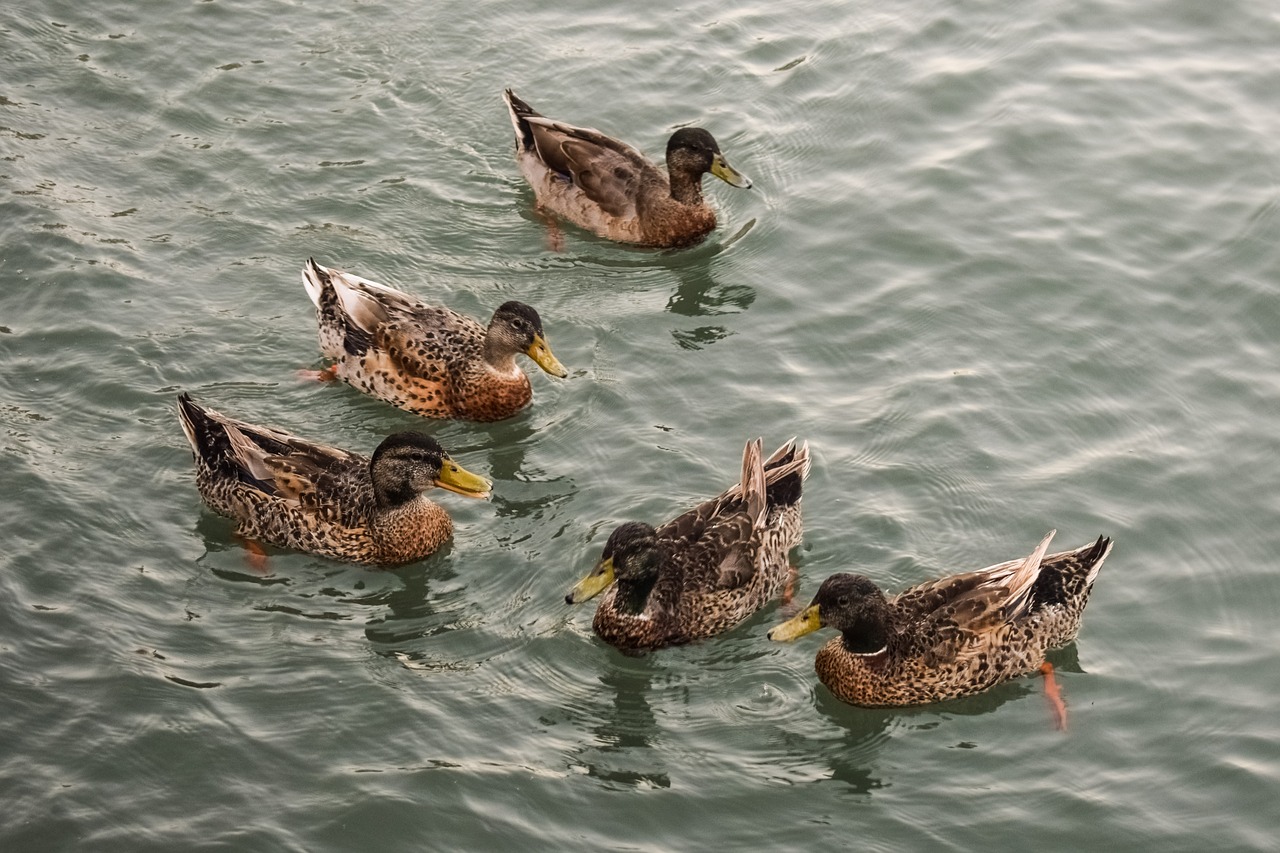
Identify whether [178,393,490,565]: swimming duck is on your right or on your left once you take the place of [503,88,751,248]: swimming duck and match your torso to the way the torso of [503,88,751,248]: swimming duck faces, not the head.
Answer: on your right

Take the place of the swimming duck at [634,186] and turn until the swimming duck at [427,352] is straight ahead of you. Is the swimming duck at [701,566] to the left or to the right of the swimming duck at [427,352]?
left

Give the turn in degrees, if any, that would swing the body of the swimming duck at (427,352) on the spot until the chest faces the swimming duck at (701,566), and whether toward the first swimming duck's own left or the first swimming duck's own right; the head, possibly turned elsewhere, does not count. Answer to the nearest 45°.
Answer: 0° — it already faces it

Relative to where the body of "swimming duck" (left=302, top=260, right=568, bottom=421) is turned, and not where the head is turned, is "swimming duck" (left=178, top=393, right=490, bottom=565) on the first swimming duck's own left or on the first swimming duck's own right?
on the first swimming duck's own right

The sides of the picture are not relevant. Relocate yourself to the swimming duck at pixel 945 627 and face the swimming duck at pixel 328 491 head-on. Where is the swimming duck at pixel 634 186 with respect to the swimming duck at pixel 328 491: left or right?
right

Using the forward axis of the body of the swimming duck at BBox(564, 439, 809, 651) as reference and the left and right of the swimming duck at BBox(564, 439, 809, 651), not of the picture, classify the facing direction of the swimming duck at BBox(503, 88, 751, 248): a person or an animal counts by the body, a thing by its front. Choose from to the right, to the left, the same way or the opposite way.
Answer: to the left

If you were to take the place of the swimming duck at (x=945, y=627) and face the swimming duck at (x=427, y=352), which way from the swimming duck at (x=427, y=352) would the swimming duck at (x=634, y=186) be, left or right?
right

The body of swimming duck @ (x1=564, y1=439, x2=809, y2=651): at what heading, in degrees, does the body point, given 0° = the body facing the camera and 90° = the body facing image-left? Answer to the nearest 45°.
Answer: approximately 45°

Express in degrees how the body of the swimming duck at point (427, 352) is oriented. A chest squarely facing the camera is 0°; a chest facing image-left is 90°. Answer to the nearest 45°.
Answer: approximately 315°

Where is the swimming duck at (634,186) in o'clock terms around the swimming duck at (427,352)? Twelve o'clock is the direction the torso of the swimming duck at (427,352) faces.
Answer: the swimming duck at (634,186) is roughly at 9 o'clock from the swimming duck at (427,352).

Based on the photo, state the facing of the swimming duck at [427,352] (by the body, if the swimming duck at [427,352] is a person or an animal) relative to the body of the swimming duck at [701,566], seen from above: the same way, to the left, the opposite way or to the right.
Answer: to the left

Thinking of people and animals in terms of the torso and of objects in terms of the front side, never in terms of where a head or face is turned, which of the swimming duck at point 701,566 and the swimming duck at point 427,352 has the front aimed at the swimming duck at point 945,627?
the swimming duck at point 427,352

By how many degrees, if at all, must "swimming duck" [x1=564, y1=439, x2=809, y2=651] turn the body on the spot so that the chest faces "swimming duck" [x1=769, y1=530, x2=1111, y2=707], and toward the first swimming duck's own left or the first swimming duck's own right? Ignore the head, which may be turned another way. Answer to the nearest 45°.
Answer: approximately 135° to the first swimming duck's own left
